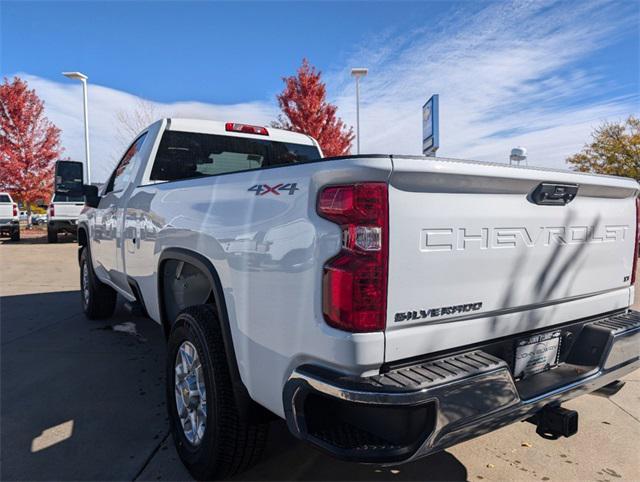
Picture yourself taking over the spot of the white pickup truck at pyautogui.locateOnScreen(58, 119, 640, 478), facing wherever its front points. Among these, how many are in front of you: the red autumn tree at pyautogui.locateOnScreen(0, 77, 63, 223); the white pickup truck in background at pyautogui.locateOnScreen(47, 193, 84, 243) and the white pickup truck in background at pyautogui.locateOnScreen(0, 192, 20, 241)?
3

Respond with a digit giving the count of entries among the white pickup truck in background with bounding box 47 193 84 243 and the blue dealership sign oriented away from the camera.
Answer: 1

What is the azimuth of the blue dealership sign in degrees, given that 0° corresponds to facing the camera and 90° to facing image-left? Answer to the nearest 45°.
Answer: approximately 45°

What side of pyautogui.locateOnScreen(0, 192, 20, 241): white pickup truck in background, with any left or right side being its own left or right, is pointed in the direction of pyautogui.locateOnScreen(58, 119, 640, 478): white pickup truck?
back

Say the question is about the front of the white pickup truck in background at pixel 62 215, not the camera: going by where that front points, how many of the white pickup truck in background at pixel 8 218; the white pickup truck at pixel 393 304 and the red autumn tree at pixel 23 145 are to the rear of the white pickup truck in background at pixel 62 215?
1

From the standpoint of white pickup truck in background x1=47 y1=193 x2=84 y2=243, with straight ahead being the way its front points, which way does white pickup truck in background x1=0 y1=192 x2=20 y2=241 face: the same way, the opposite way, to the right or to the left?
the same way

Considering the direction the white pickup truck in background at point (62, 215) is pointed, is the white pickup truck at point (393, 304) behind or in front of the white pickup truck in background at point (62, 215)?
behind

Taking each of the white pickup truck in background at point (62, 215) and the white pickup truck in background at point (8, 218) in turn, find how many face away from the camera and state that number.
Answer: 2

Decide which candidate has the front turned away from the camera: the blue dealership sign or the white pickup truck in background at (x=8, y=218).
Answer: the white pickup truck in background

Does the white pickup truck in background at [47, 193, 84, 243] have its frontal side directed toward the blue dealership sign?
no

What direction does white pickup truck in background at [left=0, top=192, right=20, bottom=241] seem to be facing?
away from the camera

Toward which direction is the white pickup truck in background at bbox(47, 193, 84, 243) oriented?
away from the camera

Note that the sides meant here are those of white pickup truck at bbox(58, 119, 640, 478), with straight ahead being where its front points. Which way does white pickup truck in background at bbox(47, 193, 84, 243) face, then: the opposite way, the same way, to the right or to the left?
the same way

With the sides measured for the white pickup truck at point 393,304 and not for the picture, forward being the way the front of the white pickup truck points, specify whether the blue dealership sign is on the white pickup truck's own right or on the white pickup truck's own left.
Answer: on the white pickup truck's own right

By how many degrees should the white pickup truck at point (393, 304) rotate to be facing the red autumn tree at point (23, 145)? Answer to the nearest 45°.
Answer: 0° — it already faces it

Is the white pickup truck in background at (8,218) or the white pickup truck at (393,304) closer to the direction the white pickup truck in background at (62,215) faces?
the white pickup truck in background

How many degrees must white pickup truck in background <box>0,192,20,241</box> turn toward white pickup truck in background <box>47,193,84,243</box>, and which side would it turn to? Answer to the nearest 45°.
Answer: approximately 135° to its right

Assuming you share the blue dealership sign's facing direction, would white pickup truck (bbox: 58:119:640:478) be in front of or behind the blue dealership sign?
in front

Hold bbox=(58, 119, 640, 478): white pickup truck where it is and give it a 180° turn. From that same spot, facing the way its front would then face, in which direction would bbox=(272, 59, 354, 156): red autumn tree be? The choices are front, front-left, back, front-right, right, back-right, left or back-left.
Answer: back-left
